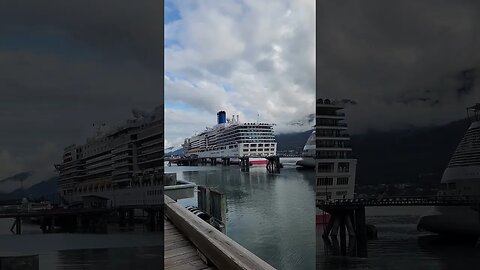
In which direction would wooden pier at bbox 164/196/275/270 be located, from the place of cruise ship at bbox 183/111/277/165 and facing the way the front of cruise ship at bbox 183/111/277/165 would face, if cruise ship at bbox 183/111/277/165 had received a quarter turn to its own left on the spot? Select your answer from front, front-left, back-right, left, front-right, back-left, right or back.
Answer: front-left
